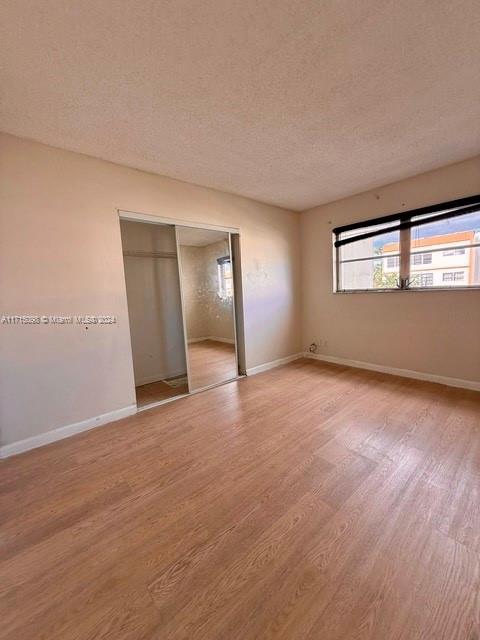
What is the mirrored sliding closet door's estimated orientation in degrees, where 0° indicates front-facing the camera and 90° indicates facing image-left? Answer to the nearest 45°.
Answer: approximately 315°

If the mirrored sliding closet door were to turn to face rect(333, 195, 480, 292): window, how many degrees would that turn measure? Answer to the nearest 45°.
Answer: approximately 45° to its left
